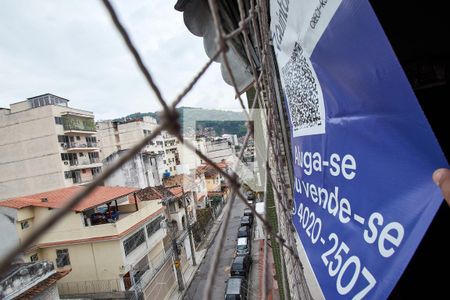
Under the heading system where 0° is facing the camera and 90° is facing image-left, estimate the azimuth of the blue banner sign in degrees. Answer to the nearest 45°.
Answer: approximately 45°

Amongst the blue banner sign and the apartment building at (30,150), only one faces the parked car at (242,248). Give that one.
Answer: the apartment building

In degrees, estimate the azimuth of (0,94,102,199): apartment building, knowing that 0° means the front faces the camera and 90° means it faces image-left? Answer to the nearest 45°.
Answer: approximately 315°

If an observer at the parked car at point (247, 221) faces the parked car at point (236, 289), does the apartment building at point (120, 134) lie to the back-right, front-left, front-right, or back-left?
back-right

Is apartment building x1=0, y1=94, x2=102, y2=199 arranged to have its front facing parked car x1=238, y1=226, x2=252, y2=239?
yes

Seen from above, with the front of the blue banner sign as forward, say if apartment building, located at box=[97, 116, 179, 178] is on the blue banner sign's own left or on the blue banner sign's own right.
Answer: on the blue banner sign's own right

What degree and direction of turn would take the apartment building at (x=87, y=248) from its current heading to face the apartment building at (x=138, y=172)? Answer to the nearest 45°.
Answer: approximately 90° to its left

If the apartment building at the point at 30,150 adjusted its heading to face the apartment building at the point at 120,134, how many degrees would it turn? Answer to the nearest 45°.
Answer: approximately 90° to its left

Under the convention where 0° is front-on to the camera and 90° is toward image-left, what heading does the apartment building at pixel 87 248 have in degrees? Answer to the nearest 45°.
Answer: approximately 315°

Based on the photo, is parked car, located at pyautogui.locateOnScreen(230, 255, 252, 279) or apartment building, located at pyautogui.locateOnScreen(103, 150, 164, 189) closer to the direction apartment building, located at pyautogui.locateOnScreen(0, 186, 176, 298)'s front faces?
the parked car

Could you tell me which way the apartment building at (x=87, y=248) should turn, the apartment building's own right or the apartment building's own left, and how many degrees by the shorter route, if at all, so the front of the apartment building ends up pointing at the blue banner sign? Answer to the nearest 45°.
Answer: approximately 45° to the apartment building's own right

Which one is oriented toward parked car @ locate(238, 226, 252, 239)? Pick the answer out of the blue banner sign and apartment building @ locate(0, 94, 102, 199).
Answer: the apartment building

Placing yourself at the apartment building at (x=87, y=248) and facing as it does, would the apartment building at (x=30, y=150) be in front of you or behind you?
behind

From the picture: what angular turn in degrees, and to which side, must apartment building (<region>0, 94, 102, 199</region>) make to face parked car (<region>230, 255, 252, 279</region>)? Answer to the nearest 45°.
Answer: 0° — it already faces it

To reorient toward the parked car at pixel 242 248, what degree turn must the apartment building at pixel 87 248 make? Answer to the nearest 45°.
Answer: approximately 45° to its left
